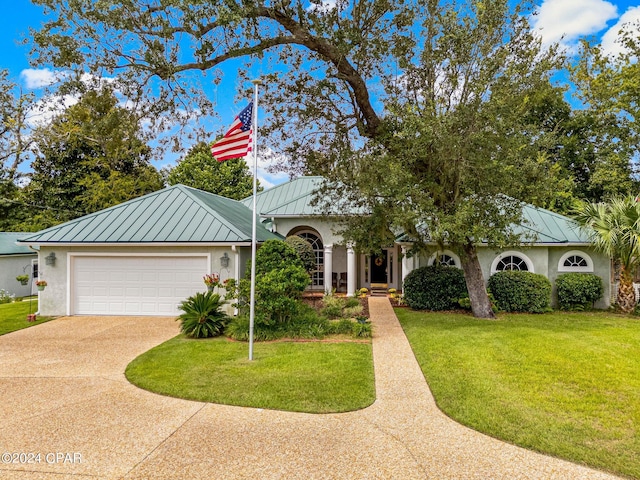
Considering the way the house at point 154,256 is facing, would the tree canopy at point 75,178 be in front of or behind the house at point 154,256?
behind

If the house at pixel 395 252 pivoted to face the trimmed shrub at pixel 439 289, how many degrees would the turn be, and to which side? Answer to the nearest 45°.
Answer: approximately 45° to its left

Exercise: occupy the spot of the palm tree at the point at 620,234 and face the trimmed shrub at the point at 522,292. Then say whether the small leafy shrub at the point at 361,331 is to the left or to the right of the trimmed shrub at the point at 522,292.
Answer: left

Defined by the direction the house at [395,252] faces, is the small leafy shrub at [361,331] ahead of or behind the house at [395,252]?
ahead

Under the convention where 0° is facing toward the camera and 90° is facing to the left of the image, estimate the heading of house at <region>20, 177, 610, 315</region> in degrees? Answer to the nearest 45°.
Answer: approximately 0°

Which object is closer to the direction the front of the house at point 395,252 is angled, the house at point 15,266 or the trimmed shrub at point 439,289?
the trimmed shrub

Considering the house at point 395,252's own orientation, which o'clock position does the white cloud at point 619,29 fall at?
The white cloud is roughly at 8 o'clock from the house.
